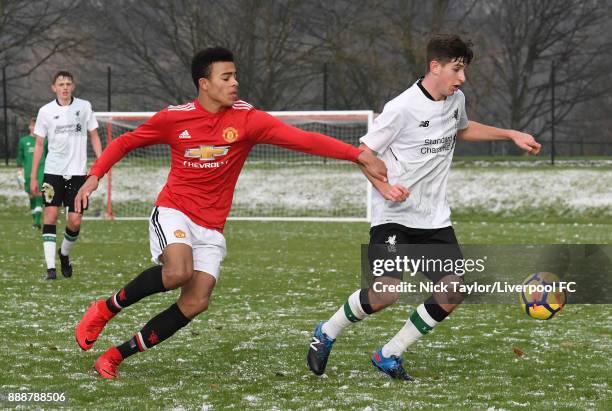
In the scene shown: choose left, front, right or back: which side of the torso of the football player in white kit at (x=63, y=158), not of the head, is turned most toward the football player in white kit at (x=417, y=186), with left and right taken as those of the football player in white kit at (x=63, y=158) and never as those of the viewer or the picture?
front

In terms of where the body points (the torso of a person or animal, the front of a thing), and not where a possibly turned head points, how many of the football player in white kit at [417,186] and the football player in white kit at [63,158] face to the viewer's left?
0

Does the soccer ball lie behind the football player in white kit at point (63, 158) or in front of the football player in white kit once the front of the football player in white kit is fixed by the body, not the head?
in front

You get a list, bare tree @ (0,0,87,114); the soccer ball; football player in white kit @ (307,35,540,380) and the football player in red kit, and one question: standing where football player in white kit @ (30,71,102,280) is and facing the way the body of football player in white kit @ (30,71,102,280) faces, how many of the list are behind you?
1

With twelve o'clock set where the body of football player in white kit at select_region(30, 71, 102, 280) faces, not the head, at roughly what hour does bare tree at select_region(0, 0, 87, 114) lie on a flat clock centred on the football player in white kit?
The bare tree is roughly at 6 o'clock from the football player in white kit.

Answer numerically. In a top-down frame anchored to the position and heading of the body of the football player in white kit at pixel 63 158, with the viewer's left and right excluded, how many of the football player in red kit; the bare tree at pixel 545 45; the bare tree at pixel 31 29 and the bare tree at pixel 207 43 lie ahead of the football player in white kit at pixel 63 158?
1

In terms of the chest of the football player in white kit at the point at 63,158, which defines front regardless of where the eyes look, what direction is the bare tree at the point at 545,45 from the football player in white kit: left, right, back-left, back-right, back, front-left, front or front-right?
back-left

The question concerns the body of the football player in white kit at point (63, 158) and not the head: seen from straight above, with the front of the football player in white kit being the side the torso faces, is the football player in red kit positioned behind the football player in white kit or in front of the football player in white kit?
in front

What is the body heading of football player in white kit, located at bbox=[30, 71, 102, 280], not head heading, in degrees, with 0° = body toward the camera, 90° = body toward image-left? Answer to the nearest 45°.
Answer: approximately 0°
